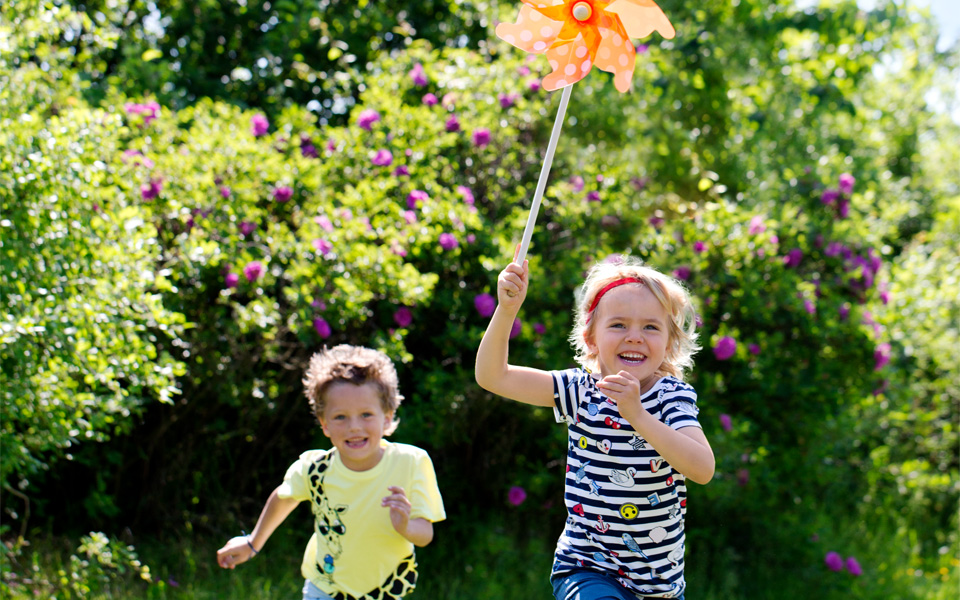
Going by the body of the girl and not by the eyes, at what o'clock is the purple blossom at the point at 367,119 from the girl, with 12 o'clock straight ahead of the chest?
The purple blossom is roughly at 5 o'clock from the girl.

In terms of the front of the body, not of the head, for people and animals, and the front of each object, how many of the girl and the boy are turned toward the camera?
2

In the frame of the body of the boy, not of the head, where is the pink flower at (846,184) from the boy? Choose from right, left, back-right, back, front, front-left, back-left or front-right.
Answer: back-left

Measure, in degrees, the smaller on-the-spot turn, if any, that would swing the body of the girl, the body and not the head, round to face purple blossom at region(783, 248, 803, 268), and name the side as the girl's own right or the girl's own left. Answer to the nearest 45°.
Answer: approximately 180°

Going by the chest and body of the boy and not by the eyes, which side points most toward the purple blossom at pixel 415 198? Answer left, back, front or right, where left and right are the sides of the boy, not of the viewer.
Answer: back

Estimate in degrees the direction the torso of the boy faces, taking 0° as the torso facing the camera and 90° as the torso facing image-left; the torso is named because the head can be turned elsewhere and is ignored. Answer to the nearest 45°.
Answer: approximately 0°

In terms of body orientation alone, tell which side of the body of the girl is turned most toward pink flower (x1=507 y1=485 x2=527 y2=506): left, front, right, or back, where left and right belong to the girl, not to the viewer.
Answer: back

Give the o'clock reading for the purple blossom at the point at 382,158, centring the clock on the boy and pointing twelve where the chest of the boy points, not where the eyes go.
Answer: The purple blossom is roughly at 6 o'clock from the boy.

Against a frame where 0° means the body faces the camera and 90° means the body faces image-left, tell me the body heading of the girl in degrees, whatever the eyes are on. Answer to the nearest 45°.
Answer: approximately 0°

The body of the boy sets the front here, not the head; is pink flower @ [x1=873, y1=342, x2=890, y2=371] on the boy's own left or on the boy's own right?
on the boy's own left

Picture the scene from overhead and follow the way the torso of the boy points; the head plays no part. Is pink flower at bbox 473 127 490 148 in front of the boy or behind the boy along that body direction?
behind
